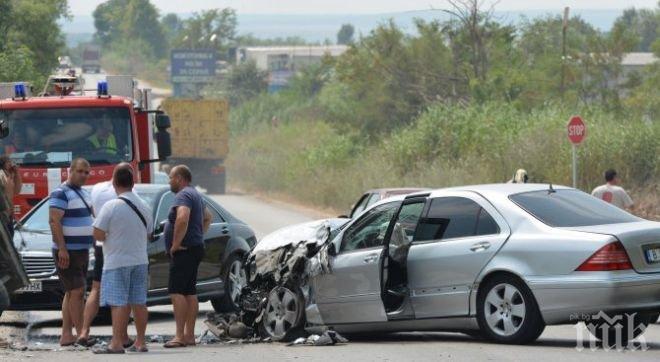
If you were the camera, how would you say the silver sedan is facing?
facing away from the viewer and to the left of the viewer

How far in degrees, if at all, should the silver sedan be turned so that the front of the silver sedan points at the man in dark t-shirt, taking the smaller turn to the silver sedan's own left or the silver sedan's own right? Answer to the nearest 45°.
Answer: approximately 45° to the silver sedan's own left

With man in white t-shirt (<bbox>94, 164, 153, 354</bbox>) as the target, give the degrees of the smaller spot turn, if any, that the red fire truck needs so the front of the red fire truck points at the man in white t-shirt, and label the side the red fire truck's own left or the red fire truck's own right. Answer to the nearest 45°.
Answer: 0° — it already faces them

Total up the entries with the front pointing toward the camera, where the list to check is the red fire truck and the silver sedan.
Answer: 1

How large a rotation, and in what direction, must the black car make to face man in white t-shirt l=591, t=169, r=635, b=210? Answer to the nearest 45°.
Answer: approximately 135° to its left

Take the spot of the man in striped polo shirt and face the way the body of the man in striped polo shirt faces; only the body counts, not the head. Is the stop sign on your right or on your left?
on your left

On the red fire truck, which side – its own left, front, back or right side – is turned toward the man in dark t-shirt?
front

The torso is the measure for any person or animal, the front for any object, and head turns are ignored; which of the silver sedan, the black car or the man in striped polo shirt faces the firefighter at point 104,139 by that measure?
the silver sedan

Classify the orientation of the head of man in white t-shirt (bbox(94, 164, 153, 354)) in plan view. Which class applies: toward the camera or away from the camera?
away from the camera
